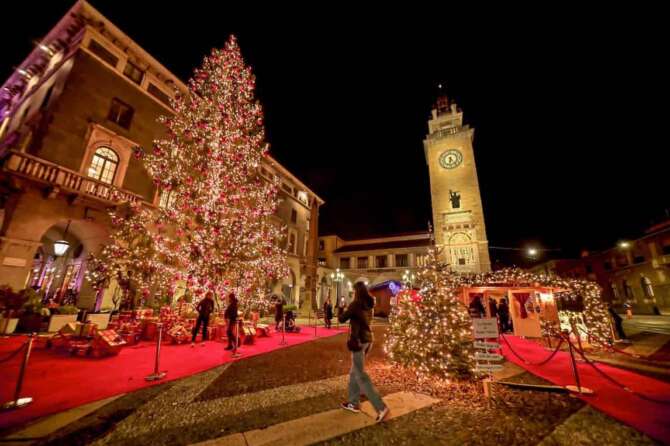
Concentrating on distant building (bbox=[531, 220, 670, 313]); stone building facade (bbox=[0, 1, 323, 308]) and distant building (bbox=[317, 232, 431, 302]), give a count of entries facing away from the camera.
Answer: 0

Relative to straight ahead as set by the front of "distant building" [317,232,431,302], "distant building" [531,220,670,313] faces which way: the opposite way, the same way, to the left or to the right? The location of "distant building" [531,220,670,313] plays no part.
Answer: to the right

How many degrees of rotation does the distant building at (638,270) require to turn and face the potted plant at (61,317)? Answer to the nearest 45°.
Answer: approximately 45° to its left

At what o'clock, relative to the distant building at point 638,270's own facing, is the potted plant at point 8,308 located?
The potted plant is roughly at 11 o'clock from the distant building.

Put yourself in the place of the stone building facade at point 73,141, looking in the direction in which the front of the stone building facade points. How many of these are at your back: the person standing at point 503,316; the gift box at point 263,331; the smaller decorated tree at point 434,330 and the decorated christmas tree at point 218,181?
0

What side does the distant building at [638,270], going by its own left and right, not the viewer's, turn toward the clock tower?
front

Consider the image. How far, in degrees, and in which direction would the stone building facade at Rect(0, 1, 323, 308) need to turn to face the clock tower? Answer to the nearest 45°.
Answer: approximately 45° to its left

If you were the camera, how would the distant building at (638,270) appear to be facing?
facing the viewer and to the left of the viewer

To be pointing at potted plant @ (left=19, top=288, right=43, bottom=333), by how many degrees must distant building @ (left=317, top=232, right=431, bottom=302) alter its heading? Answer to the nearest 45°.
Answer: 0° — it already faces it

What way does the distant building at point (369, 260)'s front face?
toward the camera

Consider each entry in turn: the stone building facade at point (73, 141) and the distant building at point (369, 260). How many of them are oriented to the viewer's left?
0

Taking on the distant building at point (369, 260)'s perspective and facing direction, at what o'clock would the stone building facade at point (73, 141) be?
The stone building facade is roughly at 1 o'clock from the distant building.

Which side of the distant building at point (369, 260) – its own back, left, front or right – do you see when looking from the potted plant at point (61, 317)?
front

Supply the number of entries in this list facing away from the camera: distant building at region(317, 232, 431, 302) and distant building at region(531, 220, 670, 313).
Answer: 0

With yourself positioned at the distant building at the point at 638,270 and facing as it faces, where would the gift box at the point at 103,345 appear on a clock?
The gift box is roughly at 11 o'clock from the distant building.

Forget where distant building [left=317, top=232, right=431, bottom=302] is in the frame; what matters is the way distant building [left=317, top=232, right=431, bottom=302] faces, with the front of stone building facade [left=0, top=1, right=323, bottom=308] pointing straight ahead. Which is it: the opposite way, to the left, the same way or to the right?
to the right

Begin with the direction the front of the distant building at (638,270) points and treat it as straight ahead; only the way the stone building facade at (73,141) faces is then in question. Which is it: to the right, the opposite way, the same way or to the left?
the opposite way
